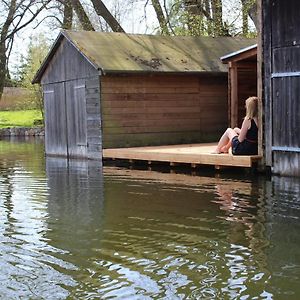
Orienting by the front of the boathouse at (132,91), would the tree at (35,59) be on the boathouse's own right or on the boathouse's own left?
on the boathouse's own right

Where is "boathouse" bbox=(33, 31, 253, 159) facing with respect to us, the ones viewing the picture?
facing the viewer and to the left of the viewer

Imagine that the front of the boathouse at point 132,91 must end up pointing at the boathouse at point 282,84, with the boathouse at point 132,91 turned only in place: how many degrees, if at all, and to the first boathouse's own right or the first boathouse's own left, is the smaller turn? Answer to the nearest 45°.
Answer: approximately 90° to the first boathouse's own left

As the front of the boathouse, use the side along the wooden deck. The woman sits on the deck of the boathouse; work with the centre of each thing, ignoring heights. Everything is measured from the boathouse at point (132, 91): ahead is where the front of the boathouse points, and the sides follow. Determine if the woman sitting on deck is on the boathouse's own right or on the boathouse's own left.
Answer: on the boathouse's own left

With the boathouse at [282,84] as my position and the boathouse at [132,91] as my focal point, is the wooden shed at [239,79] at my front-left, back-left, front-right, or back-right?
front-right

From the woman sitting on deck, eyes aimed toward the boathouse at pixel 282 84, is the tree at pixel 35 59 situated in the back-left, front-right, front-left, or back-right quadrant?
back-left
